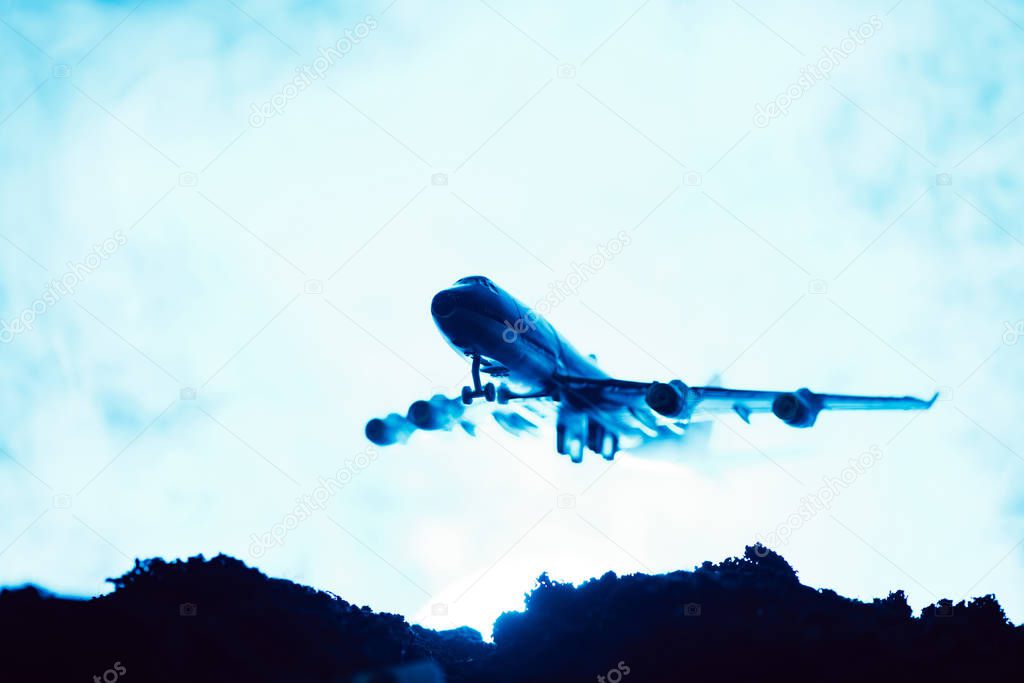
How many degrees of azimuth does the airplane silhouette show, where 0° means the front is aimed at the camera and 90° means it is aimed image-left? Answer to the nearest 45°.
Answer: approximately 45°
